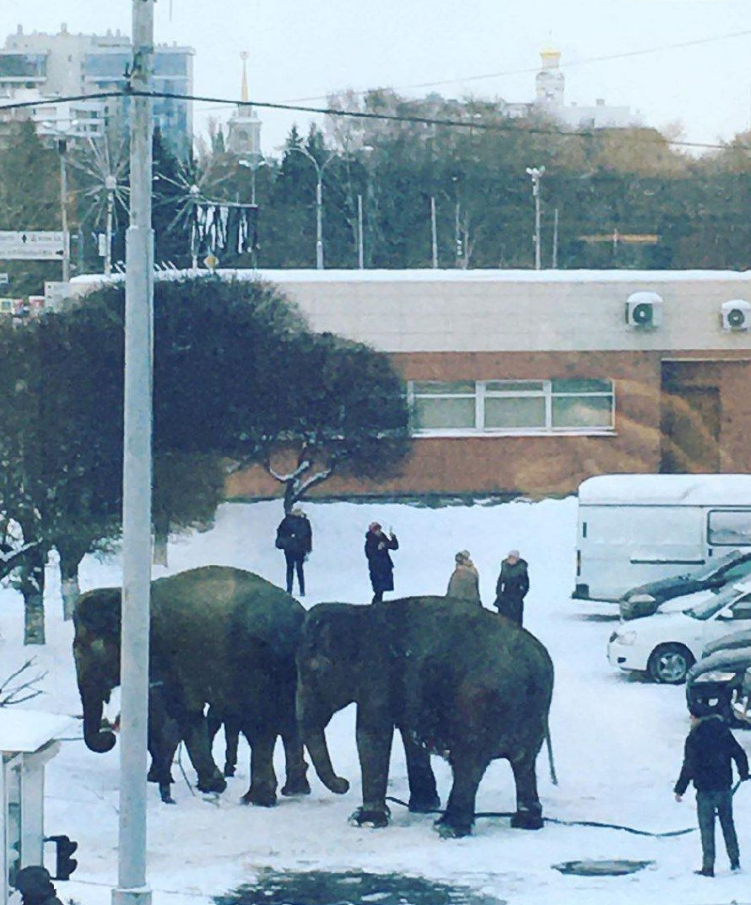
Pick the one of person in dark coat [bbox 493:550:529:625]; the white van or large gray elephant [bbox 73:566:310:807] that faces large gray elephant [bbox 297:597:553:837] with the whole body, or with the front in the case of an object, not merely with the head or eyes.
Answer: the person in dark coat

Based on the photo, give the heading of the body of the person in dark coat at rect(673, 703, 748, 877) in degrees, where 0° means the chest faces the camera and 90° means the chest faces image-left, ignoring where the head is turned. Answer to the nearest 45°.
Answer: approximately 135°

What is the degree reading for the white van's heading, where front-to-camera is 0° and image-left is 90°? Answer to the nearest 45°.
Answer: approximately 270°

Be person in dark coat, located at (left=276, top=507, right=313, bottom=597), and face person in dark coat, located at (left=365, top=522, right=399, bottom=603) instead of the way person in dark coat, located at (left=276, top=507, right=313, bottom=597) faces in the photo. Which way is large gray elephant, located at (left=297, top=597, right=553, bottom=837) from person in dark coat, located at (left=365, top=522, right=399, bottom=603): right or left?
right

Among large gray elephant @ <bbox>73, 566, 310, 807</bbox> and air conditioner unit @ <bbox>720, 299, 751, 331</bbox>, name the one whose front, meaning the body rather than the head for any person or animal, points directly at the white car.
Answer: the air conditioner unit

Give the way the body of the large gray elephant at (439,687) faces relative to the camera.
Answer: to the viewer's left

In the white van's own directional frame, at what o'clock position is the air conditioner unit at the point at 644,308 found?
The air conditioner unit is roughly at 9 o'clock from the white van.

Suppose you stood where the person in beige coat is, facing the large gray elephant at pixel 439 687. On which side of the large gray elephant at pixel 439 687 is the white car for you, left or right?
left

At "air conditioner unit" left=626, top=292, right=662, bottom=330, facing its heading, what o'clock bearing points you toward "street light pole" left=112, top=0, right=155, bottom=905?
The street light pole is roughly at 12 o'clock from the air conditioner unit.

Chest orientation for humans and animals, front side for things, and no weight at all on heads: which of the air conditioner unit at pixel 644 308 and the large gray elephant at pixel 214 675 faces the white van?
the air conditioner unit

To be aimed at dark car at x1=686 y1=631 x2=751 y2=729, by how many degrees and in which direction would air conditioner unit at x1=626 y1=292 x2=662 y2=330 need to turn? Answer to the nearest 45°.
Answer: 0° — it already faces it

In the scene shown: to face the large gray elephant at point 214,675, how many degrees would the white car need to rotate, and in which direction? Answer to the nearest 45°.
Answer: approximately 45° to its left
